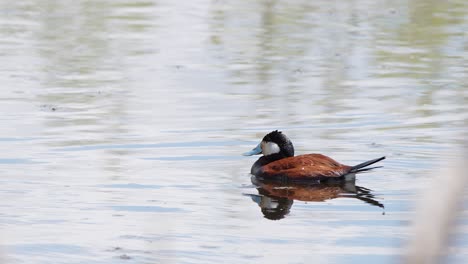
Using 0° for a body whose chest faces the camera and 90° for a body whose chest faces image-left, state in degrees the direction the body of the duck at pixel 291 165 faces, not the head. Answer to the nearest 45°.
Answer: approximately 90°
